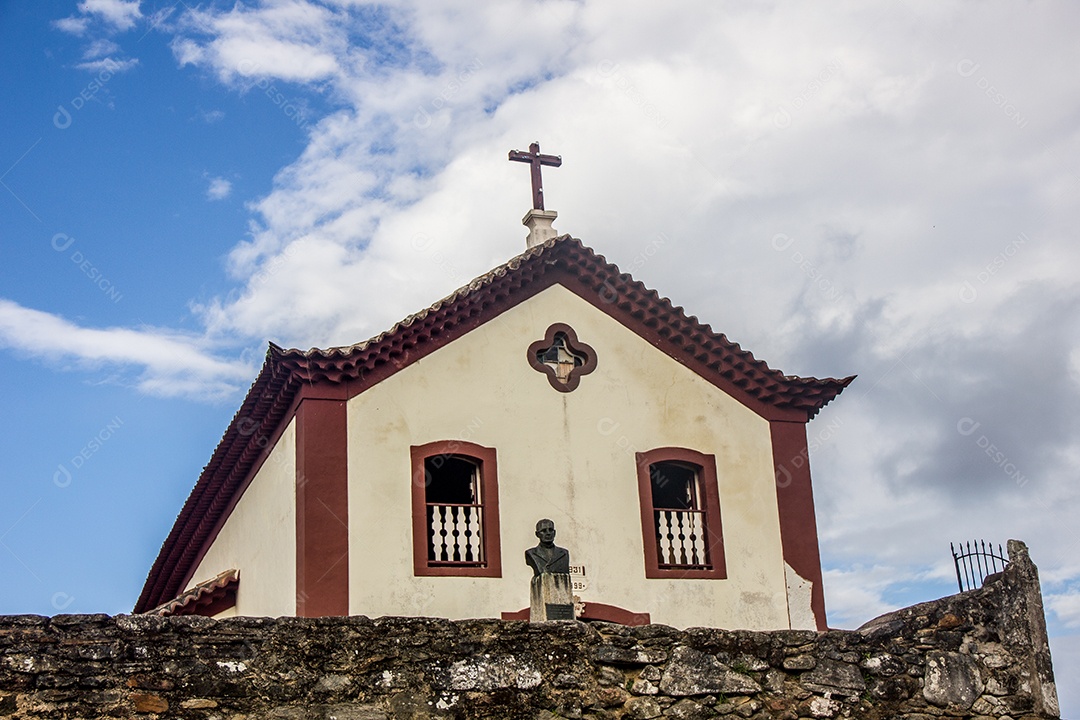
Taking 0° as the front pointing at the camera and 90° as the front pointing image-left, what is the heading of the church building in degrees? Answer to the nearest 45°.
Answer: approximately 0°

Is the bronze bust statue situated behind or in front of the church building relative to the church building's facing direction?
in front

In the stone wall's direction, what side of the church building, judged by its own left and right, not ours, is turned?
front
